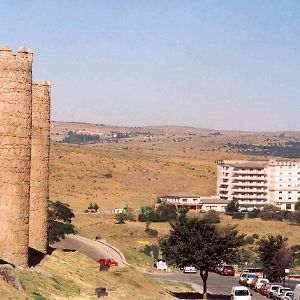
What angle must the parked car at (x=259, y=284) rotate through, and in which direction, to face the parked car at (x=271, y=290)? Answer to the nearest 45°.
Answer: approximately 45° to its left

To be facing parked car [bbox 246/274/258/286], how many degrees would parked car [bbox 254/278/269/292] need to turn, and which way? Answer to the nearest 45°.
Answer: approximately 135° to its right

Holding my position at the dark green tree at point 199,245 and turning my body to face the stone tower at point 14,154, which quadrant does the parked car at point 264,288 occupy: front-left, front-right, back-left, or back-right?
back-left

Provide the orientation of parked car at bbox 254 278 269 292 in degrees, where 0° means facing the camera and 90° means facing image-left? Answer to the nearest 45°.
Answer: approximately 45°

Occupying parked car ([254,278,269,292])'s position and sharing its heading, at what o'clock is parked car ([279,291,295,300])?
parked car ([279,291,295,300]) is roughly at 10 o'clock from parked car ([254,278,269,292]).

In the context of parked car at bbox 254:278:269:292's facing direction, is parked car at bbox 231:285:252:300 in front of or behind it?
in front
